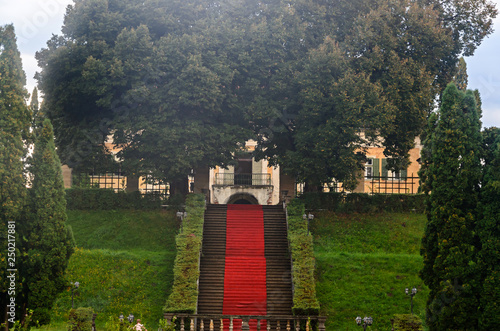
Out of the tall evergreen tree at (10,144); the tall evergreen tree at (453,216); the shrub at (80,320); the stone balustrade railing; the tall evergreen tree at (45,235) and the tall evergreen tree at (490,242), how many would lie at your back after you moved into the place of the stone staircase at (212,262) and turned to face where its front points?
0

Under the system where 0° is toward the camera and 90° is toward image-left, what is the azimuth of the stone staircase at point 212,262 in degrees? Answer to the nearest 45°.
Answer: approximately 0°

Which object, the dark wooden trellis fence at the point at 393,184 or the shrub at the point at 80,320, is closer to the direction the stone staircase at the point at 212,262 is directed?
the shrub

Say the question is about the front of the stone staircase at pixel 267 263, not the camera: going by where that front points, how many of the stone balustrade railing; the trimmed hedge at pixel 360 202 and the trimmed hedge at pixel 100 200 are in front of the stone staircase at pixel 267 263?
1

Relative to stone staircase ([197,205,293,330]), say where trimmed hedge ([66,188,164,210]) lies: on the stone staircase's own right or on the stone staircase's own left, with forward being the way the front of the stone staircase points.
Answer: on the stone staircase's own right

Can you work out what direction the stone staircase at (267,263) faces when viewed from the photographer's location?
facing the viewer

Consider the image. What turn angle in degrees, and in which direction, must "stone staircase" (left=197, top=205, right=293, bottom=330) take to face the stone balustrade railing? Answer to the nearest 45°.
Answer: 0° — it already faces it

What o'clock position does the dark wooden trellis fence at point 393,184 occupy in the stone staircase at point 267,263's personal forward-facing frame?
The dark wooden trellis fence is roughly at 7 o'clock from the stone staircase.

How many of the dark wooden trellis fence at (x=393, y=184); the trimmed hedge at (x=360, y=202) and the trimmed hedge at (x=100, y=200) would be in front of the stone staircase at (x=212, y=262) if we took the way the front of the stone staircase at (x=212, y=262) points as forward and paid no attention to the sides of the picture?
0

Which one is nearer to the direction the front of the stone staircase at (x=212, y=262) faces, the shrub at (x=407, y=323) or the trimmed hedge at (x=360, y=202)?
the shrub

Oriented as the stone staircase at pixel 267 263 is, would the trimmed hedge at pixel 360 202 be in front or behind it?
behind

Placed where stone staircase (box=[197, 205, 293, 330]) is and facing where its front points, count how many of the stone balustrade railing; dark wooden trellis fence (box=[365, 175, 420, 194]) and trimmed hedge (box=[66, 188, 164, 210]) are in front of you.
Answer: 1

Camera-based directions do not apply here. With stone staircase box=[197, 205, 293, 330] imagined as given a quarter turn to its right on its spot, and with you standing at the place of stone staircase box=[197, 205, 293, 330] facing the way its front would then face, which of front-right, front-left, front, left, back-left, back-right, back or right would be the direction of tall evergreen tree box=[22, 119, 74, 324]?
front-left
